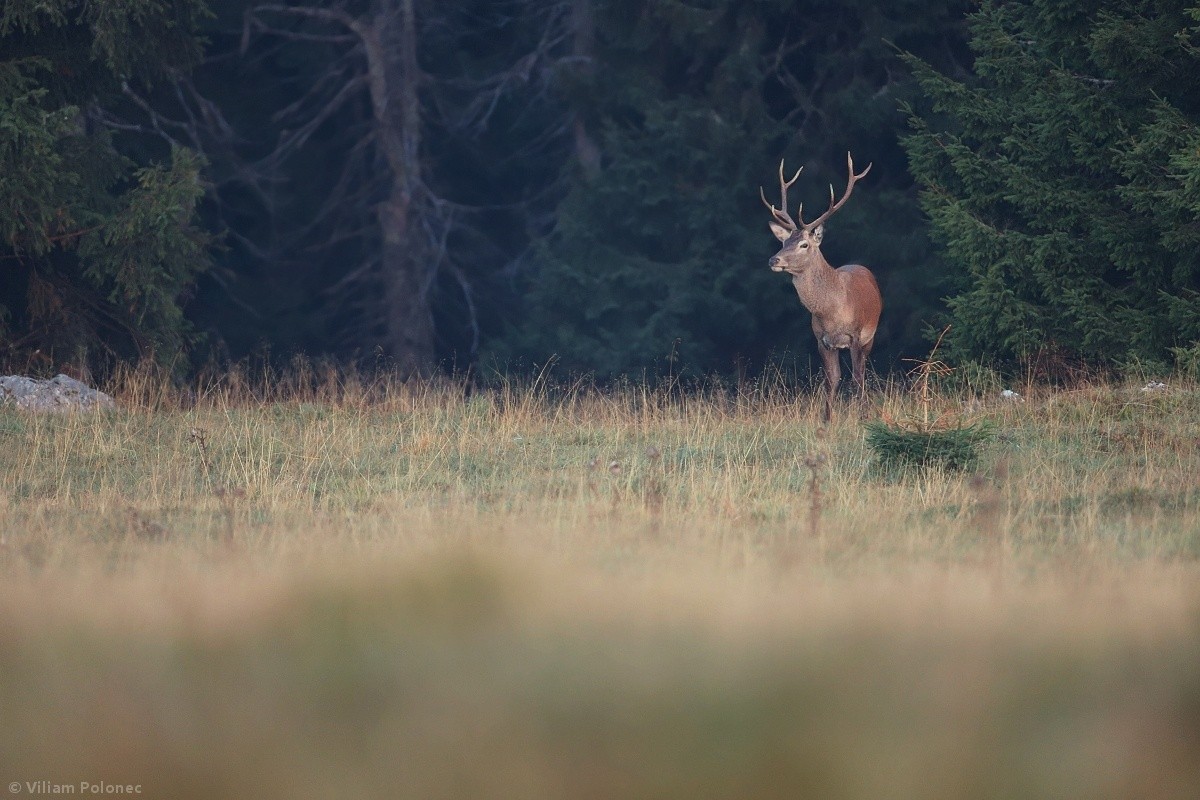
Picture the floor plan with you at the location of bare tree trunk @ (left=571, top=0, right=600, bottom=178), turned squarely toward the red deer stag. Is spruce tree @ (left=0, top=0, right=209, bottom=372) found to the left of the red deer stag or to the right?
right

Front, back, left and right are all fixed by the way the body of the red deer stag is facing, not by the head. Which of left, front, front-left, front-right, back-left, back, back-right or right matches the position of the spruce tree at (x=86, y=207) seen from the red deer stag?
front-right

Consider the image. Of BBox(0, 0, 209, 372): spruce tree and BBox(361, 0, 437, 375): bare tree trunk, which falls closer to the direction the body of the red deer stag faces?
the spruce tree

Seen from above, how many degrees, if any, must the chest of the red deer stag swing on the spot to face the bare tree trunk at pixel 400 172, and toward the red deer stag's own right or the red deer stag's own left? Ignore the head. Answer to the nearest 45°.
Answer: approximately 90° to the red deer stag's own right

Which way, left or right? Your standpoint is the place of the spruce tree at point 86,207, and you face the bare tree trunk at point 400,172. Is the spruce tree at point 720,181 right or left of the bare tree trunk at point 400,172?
right

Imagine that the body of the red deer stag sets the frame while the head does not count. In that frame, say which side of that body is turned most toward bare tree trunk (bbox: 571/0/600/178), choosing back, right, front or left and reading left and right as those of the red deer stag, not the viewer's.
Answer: right

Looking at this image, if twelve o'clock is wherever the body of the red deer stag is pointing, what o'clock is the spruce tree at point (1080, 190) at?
The spruce tree is roughly at 7 o'clock from the red deer stag.
